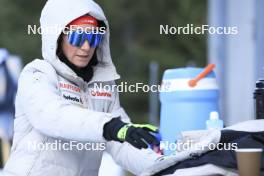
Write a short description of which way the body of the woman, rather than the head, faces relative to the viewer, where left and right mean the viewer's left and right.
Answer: facing the viewer and to the right of the viewer

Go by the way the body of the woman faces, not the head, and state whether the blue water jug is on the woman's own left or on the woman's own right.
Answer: on the woman's own left

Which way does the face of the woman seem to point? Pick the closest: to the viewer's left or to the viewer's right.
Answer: to the viewer's right
